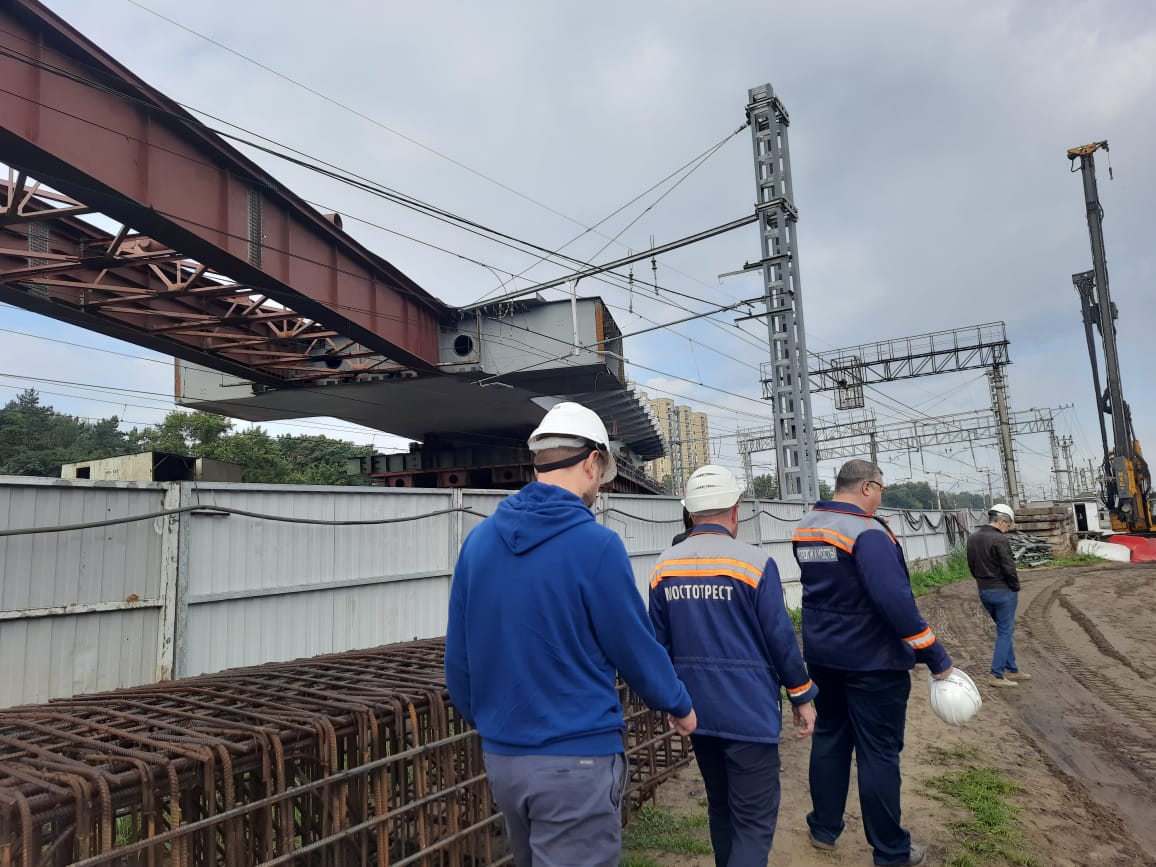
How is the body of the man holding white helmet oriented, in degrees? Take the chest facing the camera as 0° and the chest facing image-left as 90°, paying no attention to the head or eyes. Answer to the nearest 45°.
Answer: approximately 225°

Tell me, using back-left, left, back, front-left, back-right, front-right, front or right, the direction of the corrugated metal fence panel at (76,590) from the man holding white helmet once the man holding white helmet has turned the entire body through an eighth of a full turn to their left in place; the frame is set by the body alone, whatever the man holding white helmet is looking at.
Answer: left

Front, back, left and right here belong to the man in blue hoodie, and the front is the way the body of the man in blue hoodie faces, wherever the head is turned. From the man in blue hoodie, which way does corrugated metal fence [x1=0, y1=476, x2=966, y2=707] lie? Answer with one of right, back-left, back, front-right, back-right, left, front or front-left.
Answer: left

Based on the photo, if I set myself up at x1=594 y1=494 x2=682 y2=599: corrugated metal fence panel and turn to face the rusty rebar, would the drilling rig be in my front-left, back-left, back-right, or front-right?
back-left

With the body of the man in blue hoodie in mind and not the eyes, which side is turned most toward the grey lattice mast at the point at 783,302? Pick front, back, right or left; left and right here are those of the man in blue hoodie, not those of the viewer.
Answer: front

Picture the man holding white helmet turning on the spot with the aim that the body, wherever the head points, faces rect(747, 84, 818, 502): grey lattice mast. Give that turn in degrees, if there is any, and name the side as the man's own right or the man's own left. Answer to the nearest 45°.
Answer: approximately 45° to the man's own left

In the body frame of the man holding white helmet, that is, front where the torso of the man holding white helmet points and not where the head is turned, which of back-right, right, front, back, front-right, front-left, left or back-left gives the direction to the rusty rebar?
back

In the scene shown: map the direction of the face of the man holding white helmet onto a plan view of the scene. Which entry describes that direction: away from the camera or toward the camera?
away from the camera

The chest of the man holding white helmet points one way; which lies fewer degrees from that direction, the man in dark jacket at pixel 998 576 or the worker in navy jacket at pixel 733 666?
the man in dark jacket

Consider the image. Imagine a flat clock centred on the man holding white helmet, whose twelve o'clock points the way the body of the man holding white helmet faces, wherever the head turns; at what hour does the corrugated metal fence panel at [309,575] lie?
The corrugated metal fence panel is roughly at 8 o'clock from the man holding white helmet.

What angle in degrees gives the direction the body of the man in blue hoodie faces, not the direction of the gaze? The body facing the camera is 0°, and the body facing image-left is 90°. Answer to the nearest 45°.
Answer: approximately 225°

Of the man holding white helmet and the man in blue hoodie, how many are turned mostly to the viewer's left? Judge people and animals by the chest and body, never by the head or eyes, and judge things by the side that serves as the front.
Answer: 0

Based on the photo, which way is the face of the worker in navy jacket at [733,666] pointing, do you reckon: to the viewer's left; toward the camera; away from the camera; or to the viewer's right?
away from the camera

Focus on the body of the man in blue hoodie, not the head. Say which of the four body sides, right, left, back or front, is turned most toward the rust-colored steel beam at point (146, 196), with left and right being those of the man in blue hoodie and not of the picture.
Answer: left

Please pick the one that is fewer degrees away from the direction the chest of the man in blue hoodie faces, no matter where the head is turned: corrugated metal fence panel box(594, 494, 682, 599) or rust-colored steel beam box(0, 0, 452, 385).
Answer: the corrugated metal fence panel

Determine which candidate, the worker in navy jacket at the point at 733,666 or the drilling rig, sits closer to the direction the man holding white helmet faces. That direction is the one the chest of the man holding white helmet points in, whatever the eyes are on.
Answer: the drilling rig
